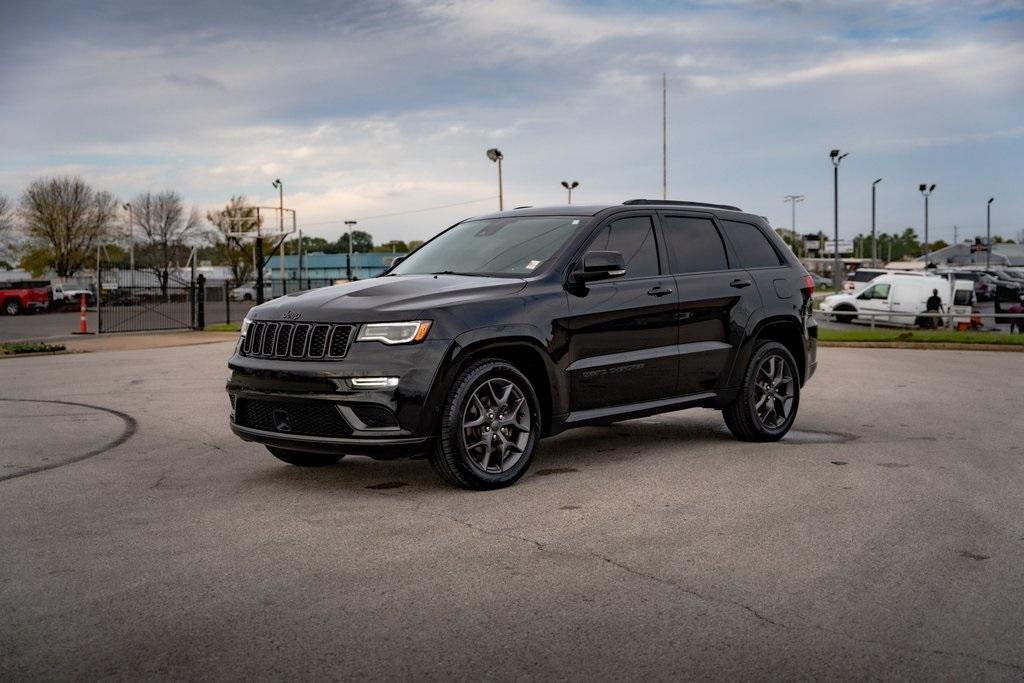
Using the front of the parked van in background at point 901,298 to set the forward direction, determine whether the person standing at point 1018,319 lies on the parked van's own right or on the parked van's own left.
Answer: on the parked van's own left

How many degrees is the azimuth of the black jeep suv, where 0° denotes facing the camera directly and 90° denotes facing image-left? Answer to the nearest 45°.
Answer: approximately 45°

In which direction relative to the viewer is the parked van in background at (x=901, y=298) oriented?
to the viewer's left

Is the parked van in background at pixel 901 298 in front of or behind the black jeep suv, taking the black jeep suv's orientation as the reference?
behind

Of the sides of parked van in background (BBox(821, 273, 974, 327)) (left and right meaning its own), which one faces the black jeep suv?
left

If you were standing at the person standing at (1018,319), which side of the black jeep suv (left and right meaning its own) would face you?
back
